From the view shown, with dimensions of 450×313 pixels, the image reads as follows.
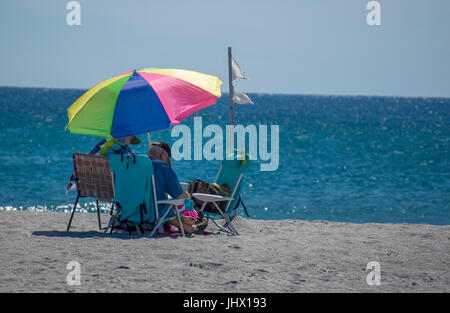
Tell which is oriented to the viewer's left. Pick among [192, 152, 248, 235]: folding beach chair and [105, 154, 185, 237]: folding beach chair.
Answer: [192, 152, 248, 235]: folding beach chair

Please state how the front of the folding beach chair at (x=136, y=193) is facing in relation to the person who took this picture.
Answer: facing away from the viewer and to the right of the viewer

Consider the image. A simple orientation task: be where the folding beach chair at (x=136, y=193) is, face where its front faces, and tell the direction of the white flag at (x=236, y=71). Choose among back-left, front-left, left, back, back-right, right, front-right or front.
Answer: front

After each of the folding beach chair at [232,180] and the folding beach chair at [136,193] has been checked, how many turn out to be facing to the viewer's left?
1

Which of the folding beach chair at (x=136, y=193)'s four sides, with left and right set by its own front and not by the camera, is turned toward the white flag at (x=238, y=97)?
front

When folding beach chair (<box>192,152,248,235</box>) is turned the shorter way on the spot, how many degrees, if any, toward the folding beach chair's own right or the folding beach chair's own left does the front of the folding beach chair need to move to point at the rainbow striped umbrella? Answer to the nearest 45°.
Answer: approximately 45° to the folding beach chair's own left
